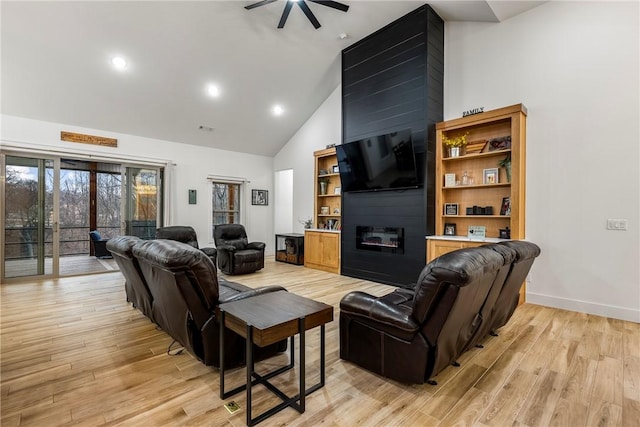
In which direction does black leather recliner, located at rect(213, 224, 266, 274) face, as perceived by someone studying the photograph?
facing the viewer and to the right of the viewer

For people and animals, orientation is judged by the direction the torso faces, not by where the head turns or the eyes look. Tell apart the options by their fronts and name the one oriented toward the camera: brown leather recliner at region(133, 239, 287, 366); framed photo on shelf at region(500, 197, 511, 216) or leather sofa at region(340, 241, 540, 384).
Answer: the framed photo on shelf

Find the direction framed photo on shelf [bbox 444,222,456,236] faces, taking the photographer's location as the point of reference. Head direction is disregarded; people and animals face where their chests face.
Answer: facing the viewer

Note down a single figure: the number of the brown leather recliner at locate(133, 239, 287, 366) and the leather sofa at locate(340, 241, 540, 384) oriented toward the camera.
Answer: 0

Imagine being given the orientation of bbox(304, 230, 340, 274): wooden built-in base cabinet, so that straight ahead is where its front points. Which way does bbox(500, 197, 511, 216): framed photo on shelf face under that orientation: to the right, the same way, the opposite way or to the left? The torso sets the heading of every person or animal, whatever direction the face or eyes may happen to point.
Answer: the same way

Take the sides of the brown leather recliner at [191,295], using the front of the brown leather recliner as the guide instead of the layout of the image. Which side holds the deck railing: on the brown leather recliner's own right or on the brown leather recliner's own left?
on the brown leather recliner's own left

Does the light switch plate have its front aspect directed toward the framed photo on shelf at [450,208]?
no

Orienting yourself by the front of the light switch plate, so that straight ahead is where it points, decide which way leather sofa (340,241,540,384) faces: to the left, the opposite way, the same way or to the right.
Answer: to the right

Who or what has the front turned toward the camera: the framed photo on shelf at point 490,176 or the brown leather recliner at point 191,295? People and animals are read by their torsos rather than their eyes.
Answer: the framed photo on shelf

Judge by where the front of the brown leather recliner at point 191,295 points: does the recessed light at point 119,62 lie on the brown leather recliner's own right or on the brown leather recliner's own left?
on the brown leather recliner's own left

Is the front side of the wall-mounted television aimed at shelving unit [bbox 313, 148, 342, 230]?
no

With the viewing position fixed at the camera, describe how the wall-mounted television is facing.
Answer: facing the viewer and to the left of the viewer

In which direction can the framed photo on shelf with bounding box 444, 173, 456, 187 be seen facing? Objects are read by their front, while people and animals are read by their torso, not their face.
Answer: toward the camera

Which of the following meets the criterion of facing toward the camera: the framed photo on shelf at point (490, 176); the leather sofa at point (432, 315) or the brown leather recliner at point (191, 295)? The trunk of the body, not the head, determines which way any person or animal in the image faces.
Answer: the framed photo on shelf
